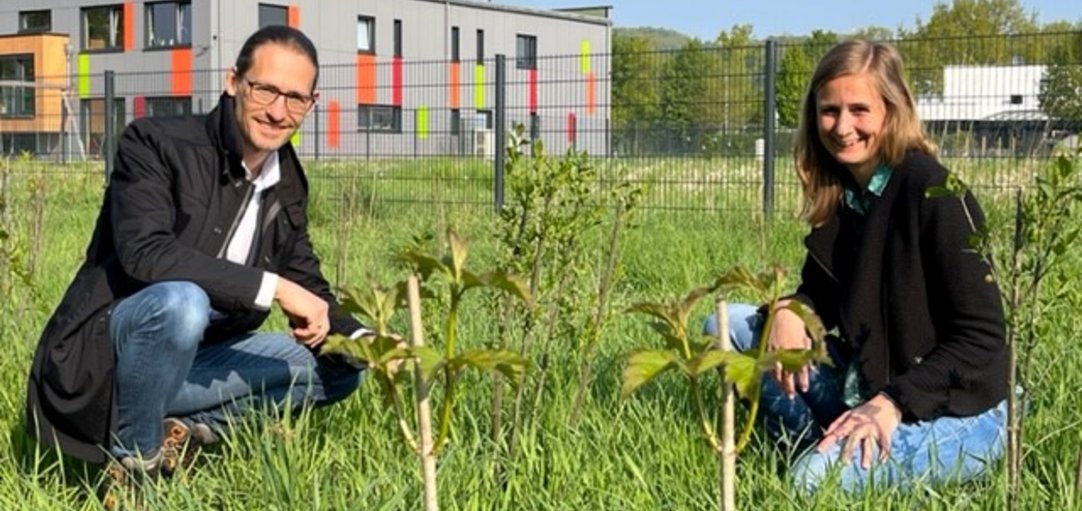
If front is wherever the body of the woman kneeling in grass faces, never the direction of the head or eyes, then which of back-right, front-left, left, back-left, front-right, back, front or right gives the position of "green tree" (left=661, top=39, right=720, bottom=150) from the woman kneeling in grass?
back-right

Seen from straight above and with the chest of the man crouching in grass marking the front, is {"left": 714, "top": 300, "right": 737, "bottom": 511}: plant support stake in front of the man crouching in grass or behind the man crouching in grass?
in front

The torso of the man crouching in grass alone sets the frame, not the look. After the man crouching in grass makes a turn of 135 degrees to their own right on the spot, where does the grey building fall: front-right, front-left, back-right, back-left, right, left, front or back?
right

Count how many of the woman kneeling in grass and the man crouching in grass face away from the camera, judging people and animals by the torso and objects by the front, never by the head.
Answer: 0

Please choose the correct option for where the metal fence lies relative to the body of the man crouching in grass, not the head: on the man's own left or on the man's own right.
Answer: on the man's own left

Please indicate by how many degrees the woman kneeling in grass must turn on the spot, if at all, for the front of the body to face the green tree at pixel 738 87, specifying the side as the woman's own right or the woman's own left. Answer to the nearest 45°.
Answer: approximately 135° to the woman's own right

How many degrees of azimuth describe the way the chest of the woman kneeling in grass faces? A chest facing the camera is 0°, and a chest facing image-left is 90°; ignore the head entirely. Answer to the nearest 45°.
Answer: approximately 45°

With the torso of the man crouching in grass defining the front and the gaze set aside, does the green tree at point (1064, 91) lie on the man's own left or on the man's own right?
on the man's own left

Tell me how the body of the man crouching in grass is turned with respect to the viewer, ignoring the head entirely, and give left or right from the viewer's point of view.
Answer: facing the viewer and to the right of the viewer

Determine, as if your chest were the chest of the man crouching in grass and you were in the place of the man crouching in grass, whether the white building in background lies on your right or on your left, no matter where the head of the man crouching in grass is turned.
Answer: on your left

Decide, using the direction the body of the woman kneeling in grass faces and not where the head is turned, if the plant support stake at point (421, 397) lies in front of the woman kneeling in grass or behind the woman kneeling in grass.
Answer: in front

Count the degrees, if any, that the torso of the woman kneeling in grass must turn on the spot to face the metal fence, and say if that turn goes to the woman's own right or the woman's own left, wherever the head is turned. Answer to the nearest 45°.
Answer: approximately 135° to the woman's own right
